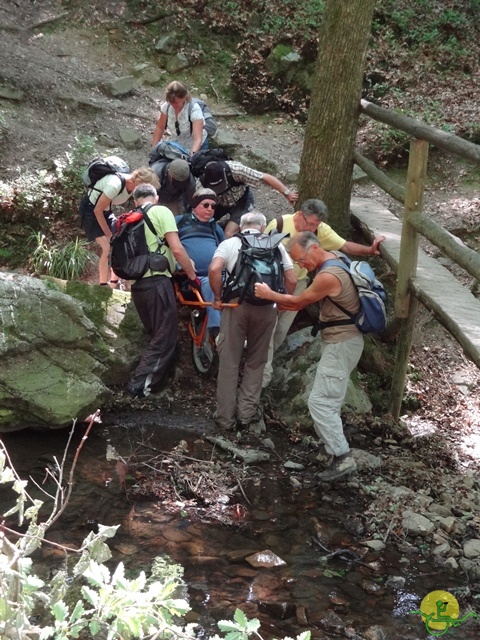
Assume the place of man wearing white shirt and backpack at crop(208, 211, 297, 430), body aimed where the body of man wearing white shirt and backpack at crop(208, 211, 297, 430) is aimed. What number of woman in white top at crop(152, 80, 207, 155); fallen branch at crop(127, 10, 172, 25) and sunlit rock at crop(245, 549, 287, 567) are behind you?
1

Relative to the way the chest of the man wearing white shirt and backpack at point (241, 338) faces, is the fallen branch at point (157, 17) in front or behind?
in front

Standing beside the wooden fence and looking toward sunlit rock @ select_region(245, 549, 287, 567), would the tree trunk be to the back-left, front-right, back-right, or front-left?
back-right

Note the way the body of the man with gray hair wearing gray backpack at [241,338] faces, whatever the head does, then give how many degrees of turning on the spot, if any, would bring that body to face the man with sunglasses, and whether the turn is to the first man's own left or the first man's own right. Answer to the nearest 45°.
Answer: approximately 45° to the first man's own left

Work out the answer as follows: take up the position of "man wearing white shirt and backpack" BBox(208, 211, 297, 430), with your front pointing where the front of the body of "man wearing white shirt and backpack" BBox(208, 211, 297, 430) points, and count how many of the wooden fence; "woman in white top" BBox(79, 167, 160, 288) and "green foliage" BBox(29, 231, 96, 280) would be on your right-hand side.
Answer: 1

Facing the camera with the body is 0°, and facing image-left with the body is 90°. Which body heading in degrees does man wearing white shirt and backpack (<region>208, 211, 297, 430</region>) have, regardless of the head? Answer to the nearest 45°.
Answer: approximately 180°

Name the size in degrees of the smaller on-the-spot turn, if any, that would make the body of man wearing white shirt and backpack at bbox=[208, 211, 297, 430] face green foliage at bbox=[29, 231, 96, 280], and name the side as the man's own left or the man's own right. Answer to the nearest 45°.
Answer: approximately 45° to the man's own left
